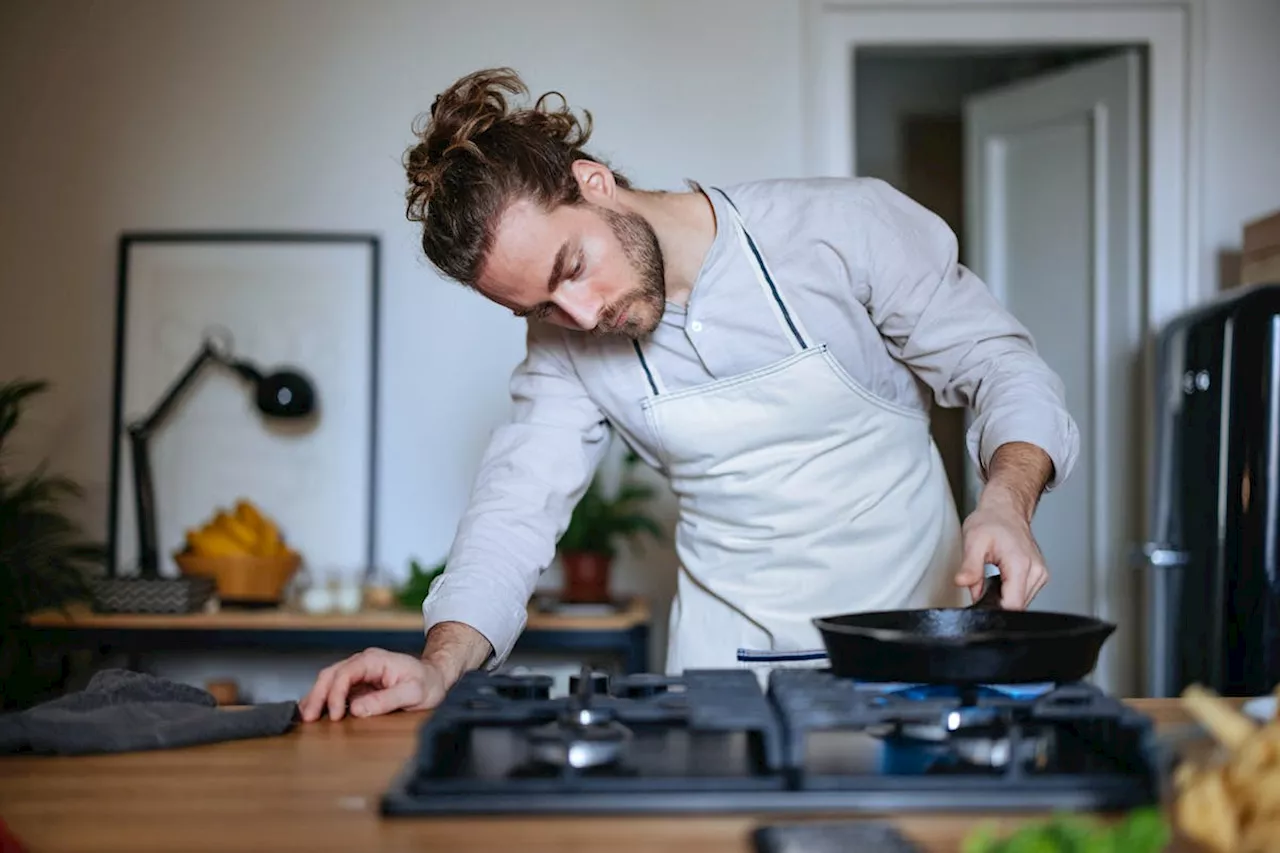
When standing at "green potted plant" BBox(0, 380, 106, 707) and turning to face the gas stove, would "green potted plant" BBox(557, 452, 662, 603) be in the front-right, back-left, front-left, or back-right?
front-left

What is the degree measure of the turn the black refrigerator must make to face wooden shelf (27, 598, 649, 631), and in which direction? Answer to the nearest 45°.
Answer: approximately 45° to its right

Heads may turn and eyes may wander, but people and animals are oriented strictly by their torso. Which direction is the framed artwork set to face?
toward the camera

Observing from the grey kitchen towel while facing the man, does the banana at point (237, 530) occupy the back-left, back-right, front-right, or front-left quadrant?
front-left

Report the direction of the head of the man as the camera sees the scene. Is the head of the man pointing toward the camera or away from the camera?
toward the camera

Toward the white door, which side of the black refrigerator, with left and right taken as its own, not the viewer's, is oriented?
right

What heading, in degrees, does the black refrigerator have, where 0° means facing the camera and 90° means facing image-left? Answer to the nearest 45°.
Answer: approximately 45°

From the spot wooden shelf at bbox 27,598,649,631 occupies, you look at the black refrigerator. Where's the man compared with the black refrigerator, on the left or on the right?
right

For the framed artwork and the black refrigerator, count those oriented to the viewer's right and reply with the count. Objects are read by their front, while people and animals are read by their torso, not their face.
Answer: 0

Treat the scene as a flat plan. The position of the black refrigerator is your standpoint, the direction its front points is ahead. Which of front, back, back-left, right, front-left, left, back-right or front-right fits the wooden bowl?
front-right

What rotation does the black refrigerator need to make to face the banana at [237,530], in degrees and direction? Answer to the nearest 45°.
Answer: approximately 45° to its right
